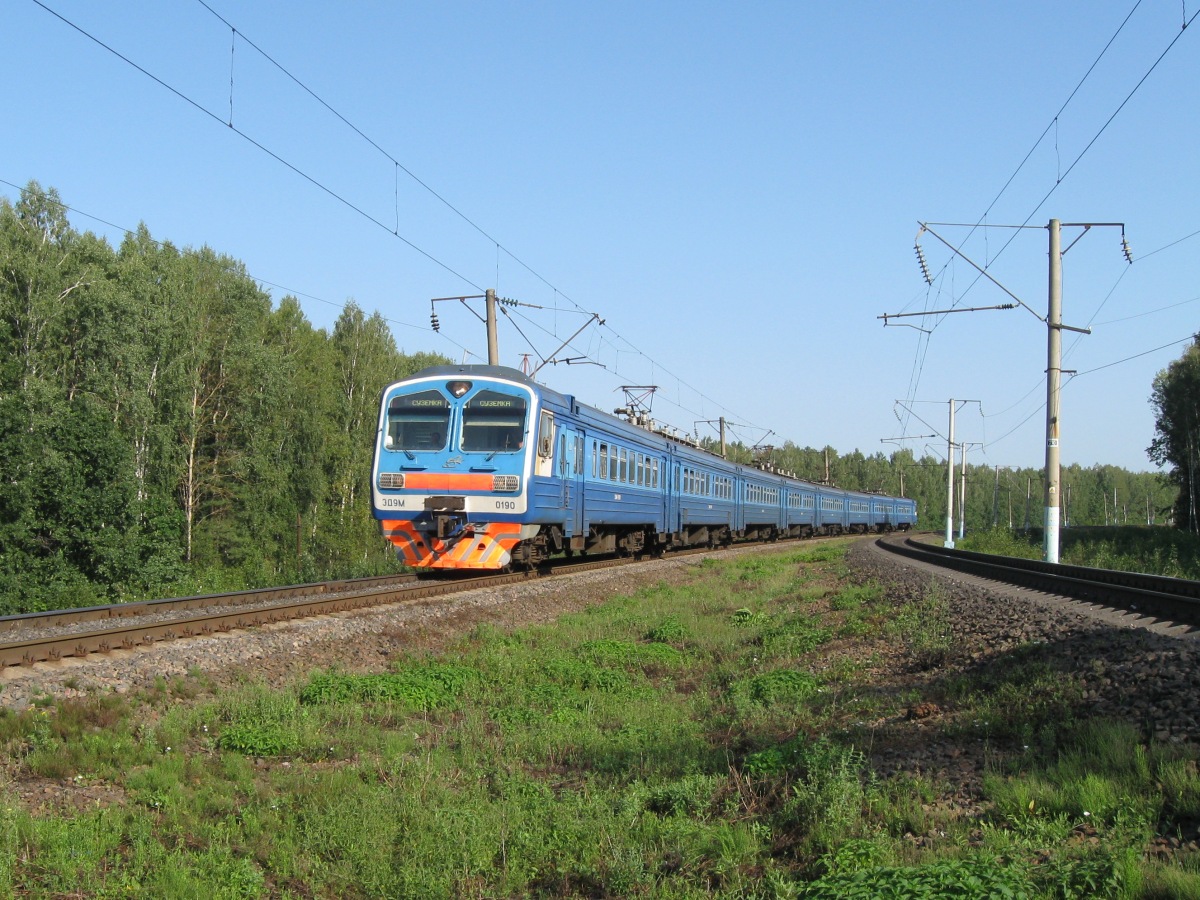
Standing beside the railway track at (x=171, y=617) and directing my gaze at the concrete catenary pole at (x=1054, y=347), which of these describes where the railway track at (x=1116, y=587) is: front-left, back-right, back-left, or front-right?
front-right

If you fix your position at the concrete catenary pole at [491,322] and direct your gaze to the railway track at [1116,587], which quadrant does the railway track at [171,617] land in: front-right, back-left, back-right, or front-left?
front-right

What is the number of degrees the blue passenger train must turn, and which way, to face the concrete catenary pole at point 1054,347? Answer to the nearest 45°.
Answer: approximately 135° to its left

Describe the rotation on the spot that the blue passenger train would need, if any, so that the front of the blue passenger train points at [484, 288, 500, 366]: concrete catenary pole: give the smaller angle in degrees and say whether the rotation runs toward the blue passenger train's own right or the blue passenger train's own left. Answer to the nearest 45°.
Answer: approximately 135° to the blue passenger train's own right

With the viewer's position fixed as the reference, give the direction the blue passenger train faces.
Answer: facing the viewer and to the left of the viewer

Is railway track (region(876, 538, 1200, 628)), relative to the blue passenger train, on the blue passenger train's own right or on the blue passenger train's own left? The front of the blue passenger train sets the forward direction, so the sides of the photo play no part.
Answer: on the blue passenger train's own left

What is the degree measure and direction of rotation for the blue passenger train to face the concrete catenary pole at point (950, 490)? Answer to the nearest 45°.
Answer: approximately 180°

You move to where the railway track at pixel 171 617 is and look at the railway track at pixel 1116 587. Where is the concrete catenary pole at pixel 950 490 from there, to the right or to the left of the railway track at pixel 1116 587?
left

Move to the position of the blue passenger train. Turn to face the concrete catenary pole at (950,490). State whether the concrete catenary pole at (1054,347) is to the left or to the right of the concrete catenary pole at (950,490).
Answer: right
